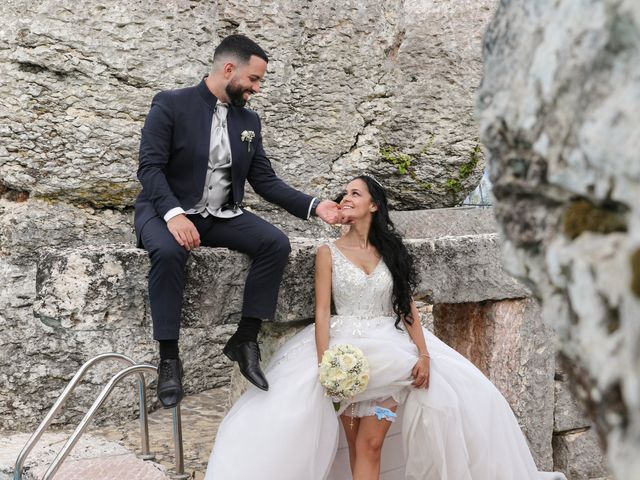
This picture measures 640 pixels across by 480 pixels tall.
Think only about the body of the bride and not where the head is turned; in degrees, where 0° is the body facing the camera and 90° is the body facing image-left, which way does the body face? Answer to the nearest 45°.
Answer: approximately 0°

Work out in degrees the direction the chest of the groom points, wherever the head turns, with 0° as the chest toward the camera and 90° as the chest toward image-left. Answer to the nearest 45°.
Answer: approximately 315°

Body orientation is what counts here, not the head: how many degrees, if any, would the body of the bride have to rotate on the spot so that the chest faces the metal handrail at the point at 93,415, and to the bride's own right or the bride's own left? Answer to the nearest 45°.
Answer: approximately 90° to the bride's own right

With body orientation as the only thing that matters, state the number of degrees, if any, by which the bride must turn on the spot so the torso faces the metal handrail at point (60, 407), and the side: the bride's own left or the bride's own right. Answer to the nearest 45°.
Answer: approximately 90° to the bride's own right
